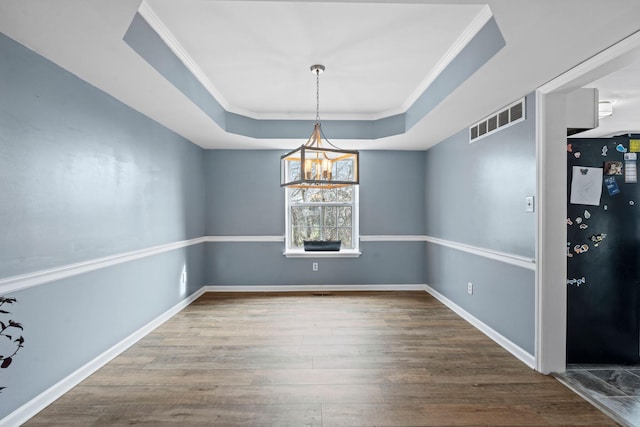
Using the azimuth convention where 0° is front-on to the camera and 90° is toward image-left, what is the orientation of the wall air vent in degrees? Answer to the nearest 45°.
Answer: approximately 45°

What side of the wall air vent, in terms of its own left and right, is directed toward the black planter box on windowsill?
right

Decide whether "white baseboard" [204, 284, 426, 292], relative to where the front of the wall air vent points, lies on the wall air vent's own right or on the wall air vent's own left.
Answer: on the wall air vent's own right

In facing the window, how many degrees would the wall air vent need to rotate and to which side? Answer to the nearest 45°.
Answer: approximately 90° to its right
